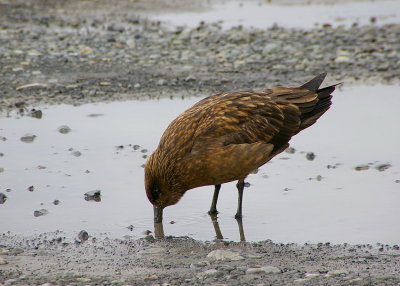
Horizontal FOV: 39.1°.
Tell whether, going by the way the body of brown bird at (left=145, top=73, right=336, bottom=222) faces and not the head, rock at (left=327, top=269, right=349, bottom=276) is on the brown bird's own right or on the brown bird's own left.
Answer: on the brown bird's own left

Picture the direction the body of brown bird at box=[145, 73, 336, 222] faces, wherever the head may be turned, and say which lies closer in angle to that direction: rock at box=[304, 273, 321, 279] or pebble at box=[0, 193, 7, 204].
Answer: the pebble

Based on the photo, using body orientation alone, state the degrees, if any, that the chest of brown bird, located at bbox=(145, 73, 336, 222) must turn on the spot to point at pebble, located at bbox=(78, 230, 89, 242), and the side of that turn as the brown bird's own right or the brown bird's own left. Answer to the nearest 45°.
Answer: approximately 45° to the brown bird's own left

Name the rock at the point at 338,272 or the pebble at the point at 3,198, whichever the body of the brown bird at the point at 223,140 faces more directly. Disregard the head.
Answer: the pebble

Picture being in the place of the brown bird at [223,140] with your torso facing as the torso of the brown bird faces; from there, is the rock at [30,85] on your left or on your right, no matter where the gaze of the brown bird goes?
on your right

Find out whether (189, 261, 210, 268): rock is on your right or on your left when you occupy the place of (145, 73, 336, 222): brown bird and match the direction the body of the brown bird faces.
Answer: on your left

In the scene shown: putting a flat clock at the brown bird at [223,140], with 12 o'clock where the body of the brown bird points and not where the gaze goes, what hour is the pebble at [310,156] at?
The pebble is roughly at 4 o'clock from the brown bird.

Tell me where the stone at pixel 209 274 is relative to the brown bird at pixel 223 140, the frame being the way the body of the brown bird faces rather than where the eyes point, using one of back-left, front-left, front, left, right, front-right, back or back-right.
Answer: left

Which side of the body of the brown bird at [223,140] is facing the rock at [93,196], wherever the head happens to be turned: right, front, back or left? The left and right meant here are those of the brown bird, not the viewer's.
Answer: front

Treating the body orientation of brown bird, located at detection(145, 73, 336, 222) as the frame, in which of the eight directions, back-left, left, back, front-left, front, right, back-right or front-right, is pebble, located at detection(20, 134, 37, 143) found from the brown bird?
front-right

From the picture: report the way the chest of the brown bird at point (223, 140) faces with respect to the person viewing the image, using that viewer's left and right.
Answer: facing to the left of the viewer

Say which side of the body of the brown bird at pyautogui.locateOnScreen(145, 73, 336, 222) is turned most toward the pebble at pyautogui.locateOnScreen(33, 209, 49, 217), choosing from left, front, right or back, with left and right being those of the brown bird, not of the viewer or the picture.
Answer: front

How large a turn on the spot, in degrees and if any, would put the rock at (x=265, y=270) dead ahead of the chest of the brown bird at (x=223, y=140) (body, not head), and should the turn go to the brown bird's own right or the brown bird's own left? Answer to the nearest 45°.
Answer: approximately 90° to the brown bird's own left
